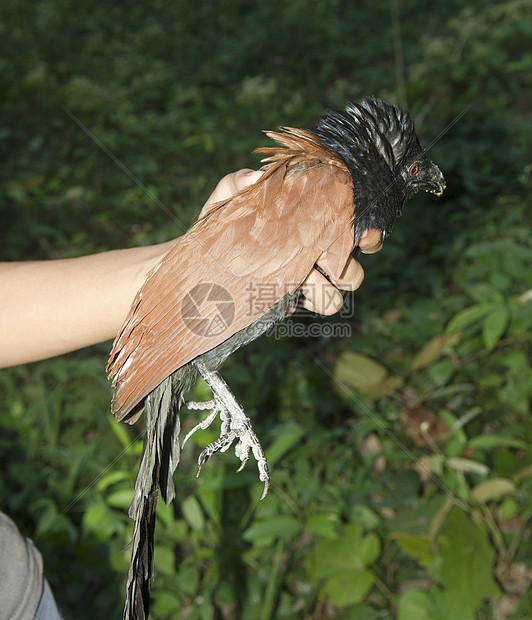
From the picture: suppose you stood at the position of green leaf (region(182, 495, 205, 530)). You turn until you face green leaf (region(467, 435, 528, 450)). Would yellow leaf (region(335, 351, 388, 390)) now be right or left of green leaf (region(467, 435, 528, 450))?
left

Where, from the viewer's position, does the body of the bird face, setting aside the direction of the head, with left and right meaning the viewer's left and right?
facing to the right of the viewer

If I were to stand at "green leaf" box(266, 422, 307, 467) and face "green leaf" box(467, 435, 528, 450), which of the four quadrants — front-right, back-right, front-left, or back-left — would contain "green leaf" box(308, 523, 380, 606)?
front-right
